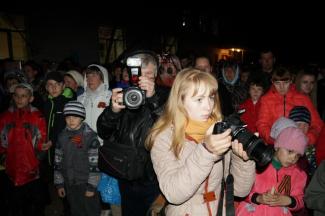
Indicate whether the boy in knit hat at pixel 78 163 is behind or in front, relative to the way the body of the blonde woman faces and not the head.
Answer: behind

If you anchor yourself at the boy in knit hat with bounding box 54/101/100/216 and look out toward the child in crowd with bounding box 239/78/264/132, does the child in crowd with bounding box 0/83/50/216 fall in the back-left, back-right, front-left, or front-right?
back-left

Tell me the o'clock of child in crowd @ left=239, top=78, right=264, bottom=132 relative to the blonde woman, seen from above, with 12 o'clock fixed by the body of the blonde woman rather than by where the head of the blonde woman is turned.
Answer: The child in crowd is roughly at 8 o'clock from the blonde woman.

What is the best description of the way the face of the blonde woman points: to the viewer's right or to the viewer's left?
to the viewer's right

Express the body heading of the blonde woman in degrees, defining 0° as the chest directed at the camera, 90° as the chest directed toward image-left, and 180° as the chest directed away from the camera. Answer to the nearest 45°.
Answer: approximately 315°

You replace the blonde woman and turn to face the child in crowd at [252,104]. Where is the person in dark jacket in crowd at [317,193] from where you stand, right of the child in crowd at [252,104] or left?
right
